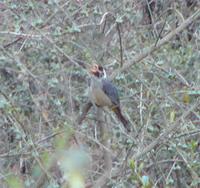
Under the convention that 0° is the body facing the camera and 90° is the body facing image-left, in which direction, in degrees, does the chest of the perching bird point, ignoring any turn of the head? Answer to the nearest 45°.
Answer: approximately 45°
